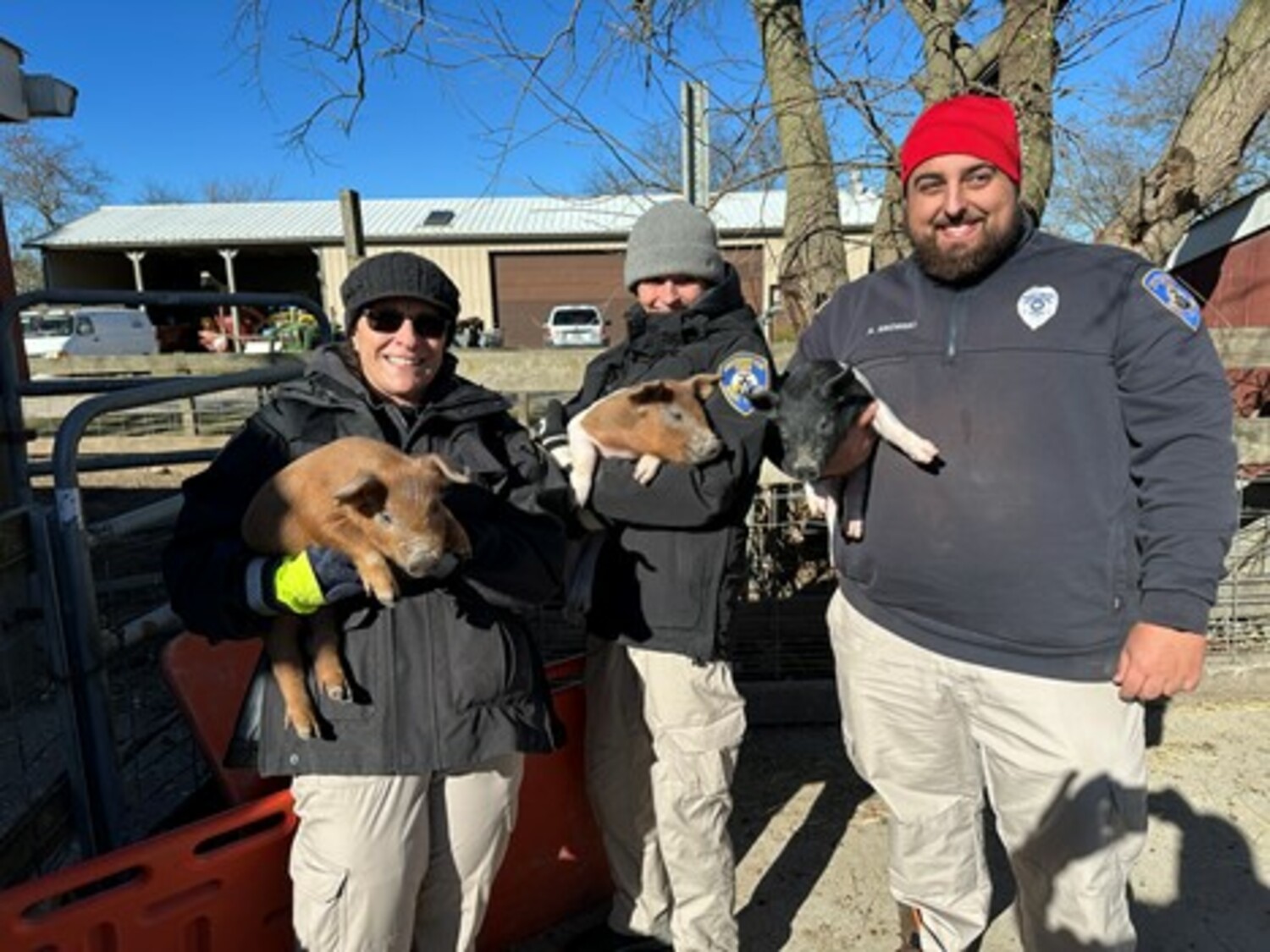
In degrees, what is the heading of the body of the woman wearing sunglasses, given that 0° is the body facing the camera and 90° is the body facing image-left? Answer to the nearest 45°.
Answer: approximately 0°

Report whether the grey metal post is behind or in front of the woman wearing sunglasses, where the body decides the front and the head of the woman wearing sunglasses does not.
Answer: behind

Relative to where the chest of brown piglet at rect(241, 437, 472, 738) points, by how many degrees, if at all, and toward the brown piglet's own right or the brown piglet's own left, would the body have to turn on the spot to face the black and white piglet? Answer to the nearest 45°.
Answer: approximately 45° to the brown piglet's own left

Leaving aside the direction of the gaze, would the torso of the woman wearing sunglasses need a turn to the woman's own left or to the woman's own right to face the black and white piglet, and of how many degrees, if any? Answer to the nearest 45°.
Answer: approximately 90° to the woman's own left

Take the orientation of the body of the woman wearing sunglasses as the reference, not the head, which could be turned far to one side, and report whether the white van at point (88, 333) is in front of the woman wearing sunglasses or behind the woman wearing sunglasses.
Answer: behind

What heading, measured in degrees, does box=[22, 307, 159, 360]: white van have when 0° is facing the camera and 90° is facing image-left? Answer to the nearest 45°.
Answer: approximately 45°
